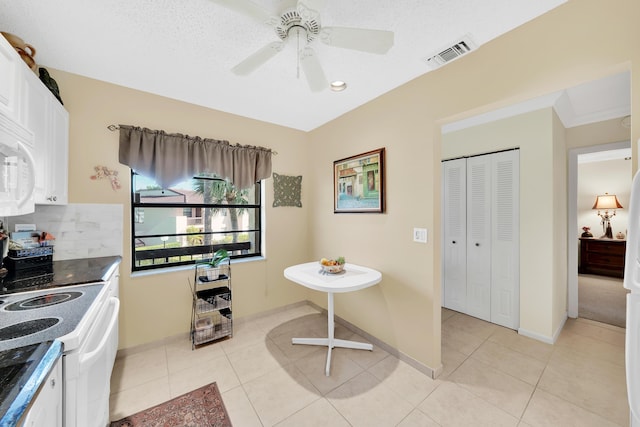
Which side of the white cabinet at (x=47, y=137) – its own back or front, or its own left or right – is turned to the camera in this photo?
right

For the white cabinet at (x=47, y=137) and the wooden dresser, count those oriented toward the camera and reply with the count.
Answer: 1

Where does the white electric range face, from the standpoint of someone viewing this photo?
facing to the right of the viewer

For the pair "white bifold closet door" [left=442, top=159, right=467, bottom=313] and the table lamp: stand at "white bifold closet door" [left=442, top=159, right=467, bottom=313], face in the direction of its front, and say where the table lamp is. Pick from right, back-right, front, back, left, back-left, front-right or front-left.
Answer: back

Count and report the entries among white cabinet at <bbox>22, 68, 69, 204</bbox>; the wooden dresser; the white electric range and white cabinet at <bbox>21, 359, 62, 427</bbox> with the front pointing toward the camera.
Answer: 1

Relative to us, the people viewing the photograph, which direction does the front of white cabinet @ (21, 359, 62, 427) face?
facing to the right of the viewer

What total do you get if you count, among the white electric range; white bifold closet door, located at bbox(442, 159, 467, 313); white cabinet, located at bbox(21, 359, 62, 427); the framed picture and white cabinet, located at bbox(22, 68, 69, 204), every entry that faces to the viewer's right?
3

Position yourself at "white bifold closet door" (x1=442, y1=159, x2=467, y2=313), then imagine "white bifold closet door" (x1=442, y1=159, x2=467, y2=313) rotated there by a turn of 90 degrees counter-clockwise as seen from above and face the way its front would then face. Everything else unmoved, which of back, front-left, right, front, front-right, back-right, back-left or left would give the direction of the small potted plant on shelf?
right

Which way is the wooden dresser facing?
toward the camera

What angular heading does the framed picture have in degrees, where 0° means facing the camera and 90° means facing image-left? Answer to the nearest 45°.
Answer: approximately 45°

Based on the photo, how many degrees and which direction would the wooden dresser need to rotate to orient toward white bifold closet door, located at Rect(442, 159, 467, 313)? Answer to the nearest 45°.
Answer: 0° — it already faces it

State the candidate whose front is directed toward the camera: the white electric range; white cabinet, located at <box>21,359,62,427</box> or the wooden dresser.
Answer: the wooden dresser

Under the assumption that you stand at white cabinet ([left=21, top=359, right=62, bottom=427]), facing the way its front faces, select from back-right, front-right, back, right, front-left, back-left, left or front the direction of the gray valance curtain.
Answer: front-left
